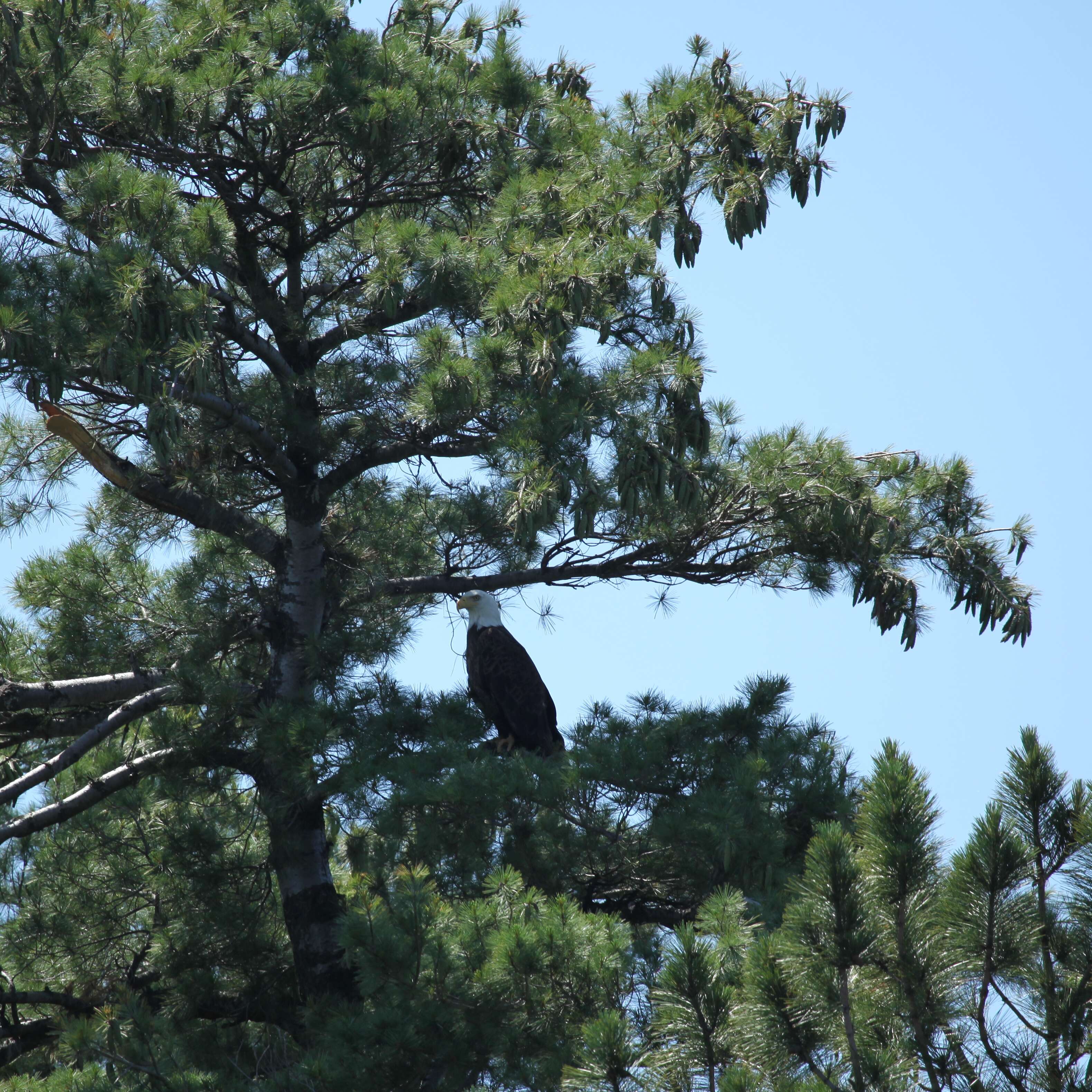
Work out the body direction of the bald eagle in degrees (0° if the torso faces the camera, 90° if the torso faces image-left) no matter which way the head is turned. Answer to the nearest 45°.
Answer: approximately 90°
